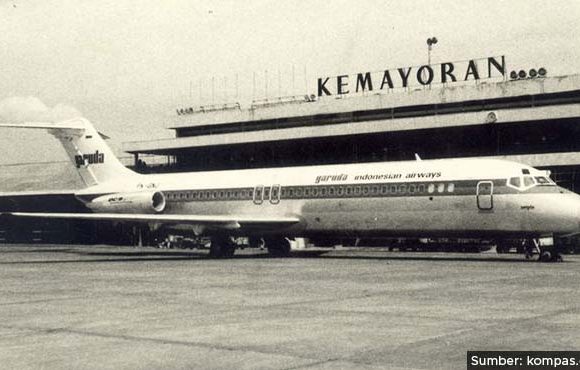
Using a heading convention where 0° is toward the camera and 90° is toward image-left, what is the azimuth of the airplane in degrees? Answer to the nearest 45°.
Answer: approximately 315°
